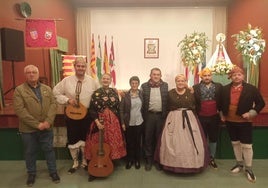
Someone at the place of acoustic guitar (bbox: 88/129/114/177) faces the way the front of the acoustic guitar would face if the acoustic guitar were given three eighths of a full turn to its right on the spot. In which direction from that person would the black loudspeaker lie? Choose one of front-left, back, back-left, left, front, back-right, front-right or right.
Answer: front

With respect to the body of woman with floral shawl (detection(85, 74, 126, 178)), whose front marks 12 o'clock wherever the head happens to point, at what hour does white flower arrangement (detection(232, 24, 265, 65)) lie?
The white flower arrangement is roughly at 8 o'clock from the woman with floral shawl.

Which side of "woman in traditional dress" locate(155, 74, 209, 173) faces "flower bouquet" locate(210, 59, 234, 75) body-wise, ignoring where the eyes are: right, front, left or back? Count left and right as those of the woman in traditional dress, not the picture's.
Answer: back

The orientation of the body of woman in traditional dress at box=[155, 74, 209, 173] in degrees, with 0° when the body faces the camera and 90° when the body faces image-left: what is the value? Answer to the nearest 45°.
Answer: approximately 0°

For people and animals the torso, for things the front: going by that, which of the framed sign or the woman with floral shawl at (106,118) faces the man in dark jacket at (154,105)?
the framed sign

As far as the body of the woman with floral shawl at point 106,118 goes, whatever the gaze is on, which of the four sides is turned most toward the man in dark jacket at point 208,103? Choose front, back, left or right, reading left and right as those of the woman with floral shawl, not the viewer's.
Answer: left

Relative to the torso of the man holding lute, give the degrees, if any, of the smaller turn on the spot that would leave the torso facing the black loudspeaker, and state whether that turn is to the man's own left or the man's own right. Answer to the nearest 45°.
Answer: approximately 135° to the man's own right

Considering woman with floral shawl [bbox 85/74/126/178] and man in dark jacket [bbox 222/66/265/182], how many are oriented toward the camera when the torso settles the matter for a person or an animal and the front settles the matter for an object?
2

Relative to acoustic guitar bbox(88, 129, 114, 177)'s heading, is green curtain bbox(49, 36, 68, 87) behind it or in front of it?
behind

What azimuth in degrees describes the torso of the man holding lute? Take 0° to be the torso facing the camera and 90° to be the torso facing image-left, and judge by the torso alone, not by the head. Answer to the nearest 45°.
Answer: approximately 0°

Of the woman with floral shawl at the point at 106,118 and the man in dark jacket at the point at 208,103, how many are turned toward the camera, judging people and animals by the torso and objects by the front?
2

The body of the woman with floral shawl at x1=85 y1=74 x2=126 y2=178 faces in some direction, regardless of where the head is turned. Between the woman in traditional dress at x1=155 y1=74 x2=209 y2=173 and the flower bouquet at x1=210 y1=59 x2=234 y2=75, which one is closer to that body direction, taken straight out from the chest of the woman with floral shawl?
the woman in traditional dress
